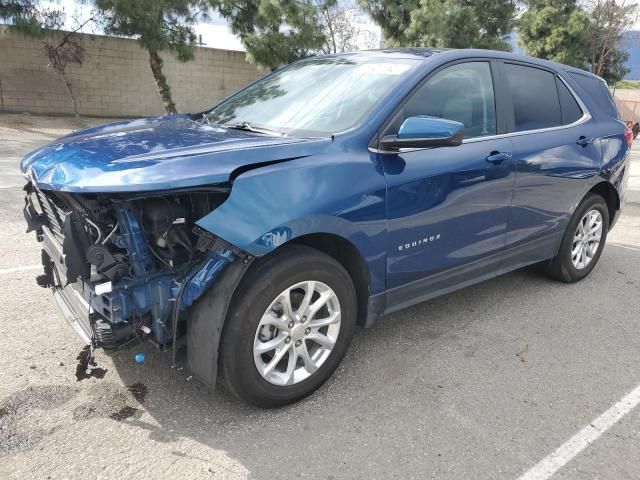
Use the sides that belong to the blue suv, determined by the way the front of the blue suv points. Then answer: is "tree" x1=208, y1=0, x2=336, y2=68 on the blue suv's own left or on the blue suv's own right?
on the blue suv's own right

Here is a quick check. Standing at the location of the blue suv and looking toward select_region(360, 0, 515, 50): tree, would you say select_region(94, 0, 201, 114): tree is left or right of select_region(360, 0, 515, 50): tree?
left

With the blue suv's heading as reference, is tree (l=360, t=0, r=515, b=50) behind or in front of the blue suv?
behind

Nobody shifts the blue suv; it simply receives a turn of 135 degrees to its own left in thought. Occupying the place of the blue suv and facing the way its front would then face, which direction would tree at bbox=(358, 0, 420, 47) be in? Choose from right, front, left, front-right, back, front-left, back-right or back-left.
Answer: left

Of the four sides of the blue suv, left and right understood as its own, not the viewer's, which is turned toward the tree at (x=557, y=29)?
back

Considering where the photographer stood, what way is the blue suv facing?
facing the viewer and to the left of the viewer

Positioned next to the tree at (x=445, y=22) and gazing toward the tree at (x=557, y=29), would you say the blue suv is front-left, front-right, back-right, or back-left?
back-right

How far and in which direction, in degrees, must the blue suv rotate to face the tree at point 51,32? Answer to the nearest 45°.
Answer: approximately 90° to its right

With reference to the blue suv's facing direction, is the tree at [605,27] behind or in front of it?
behind

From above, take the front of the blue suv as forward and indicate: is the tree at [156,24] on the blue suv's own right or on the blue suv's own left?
on the blue suv's own right

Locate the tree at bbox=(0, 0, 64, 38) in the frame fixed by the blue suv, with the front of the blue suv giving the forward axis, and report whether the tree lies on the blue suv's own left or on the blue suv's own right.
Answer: on the blue suv's own right
